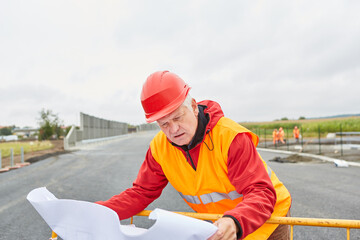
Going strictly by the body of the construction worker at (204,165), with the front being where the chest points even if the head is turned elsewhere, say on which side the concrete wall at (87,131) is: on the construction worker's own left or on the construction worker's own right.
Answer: on the construction worker's own right

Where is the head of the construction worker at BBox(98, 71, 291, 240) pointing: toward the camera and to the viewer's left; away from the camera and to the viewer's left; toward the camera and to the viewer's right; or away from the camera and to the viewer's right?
toward the camera and to the viewer's left
